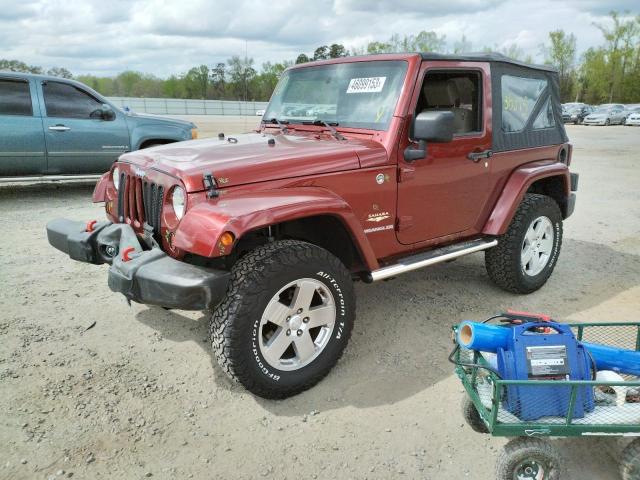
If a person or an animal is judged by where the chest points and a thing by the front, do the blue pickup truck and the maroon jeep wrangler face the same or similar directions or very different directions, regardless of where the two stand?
very different directions

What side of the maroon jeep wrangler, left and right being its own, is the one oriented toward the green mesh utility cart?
left

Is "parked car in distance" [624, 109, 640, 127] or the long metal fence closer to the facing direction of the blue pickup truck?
the parked car in distance

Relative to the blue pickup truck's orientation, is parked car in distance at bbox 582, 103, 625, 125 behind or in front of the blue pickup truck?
in front

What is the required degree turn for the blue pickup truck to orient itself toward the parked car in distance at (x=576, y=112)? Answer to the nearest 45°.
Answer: approximately 45° to its left

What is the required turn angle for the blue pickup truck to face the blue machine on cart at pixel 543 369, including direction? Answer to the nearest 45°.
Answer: approximately 90° to its right

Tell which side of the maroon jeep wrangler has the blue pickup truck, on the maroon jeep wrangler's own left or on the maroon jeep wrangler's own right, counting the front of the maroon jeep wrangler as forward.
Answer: on the maroon jeep wrangler's own right

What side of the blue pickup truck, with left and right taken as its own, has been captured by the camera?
right

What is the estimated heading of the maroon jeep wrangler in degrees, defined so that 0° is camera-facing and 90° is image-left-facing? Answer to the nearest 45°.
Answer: approximately 45°

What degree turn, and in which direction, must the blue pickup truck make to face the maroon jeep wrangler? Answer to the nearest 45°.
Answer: approximately 90° to its right

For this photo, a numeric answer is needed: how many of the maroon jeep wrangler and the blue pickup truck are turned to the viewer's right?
1

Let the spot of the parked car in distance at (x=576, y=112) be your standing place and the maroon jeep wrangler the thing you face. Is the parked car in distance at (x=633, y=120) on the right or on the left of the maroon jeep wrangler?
left

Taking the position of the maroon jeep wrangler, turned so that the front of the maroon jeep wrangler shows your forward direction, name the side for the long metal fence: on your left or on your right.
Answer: on your right

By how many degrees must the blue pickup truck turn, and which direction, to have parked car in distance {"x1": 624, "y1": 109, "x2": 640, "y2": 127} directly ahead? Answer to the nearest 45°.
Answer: approximately 45° to its left

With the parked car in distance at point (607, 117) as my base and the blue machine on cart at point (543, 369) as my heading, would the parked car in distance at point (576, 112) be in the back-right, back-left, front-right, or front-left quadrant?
back-right

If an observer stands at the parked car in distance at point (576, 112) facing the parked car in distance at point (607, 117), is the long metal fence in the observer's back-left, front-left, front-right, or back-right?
back-right

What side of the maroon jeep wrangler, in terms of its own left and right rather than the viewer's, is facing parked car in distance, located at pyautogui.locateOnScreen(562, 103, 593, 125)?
back
